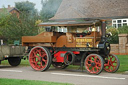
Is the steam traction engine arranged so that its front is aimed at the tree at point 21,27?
no

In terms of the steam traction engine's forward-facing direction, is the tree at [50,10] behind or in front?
behind

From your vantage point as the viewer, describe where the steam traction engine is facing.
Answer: facing the viewer and to the right of the viewer
